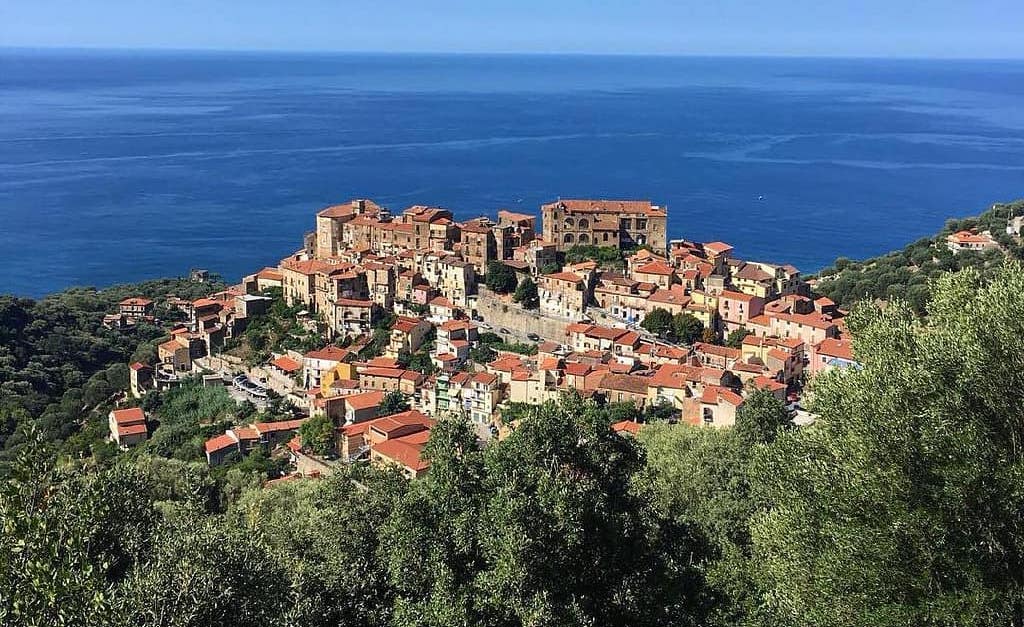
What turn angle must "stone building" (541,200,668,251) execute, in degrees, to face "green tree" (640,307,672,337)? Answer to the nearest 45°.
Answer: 0° — it already faces it

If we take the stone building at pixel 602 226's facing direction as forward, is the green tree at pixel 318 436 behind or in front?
in front

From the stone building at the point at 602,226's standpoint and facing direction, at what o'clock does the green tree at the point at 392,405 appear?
The green tree is roughly at 1 o'clock from the stone building.

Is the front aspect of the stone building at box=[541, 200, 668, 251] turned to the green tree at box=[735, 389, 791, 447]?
yes

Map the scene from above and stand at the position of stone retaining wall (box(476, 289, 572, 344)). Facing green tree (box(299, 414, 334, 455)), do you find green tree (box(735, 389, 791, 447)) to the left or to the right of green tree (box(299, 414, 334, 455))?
left

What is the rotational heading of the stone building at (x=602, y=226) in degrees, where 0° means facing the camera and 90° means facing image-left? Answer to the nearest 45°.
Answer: approximately 0°

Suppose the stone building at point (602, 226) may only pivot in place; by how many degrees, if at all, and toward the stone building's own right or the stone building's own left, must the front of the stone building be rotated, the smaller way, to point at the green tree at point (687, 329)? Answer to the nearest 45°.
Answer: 0° — it already faces it

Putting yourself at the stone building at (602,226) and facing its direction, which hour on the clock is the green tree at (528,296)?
The green tree is roughly at 1 o'clock from the stone building.

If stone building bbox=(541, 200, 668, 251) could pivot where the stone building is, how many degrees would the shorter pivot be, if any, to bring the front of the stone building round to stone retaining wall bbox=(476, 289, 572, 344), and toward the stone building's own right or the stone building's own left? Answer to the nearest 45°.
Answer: approximately 45° to the stone building's own right

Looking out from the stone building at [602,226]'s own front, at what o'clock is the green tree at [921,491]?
The green tree is roughly at 12 o'clock from the stone building.
